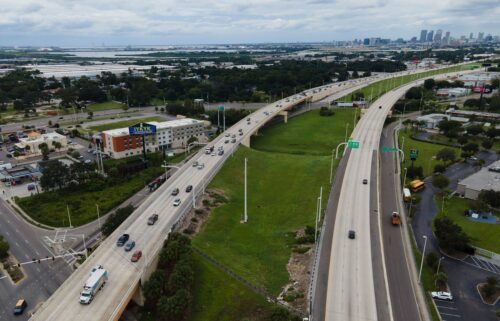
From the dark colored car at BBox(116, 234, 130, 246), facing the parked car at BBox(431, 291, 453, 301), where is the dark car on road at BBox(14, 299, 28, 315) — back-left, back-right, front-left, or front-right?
back-right

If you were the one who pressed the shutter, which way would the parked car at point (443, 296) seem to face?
facing to the left of the viewer

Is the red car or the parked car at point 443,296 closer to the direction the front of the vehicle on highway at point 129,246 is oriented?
the red car

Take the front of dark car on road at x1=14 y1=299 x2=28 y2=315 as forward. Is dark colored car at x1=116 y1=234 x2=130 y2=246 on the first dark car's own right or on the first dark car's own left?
on the first dark car's own left

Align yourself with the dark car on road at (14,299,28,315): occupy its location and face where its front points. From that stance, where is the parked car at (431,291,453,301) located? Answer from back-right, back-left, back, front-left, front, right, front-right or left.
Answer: left

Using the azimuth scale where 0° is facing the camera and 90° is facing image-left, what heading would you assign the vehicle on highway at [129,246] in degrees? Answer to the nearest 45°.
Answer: approximately 45°

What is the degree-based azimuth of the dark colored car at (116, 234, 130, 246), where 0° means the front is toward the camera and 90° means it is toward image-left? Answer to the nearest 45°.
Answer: approximately 45°

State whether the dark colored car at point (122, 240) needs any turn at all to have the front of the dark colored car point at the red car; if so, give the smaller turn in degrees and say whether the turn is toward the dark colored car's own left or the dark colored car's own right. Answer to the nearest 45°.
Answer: approximately 45° to the dark colored car's own left

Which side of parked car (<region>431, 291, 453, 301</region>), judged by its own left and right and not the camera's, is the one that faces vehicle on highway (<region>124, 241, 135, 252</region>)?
front

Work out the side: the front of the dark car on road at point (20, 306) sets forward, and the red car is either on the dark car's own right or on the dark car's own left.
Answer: on the dark car's own left

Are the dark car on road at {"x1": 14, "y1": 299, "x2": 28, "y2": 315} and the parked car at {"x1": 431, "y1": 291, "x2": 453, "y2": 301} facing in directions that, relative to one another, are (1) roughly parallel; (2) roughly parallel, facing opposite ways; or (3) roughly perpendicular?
roughly perpendicular

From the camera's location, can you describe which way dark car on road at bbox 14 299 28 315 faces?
facing the viewer and to the left of the viewer

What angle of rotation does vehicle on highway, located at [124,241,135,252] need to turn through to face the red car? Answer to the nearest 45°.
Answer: approximately 45° to its left

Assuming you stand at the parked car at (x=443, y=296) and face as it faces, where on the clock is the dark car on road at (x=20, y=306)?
the dark car on road at (x=20, y=306) is roughly at 11 o'clock from the parked car at (x=443, y=296).
